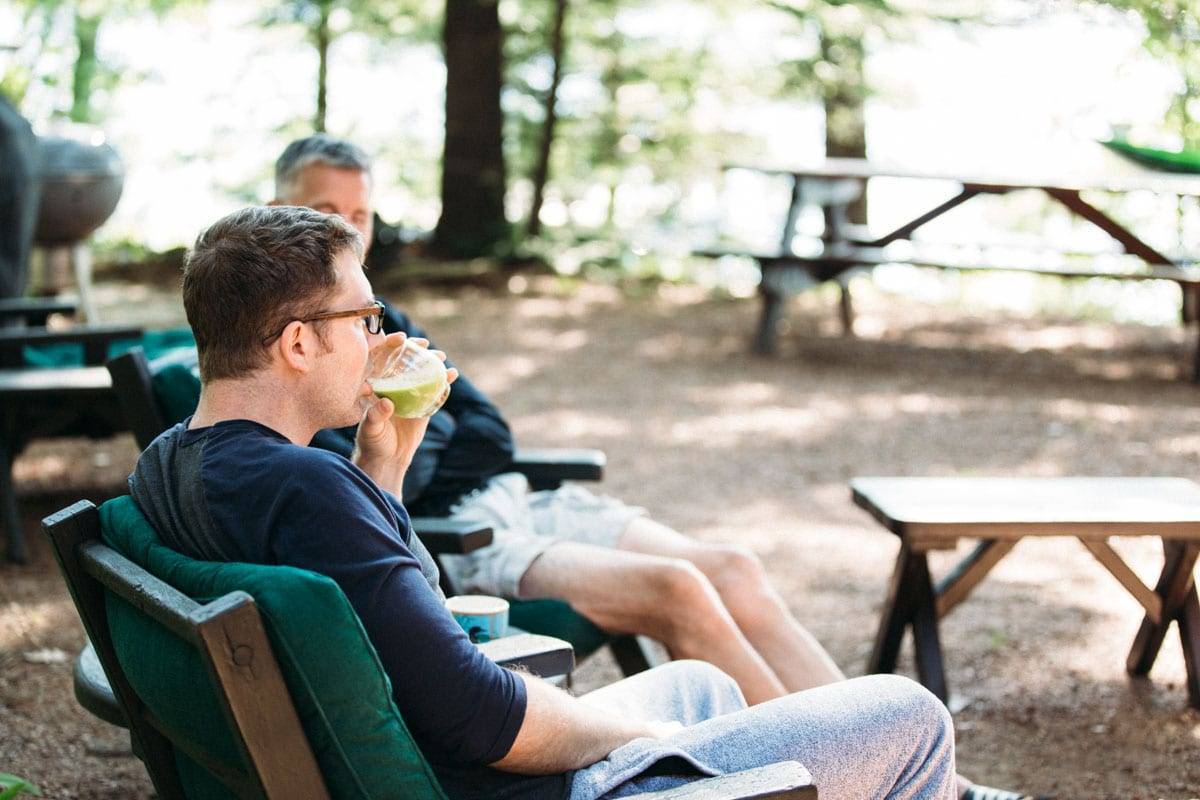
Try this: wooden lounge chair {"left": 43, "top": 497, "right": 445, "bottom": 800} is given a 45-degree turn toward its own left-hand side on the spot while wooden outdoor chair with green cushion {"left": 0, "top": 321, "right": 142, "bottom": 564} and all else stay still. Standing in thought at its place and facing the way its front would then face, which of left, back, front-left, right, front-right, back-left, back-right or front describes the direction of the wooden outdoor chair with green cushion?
front

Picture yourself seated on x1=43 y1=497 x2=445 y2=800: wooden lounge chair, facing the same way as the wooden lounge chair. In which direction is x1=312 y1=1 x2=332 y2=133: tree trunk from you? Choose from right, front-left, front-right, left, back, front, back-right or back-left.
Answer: front-left

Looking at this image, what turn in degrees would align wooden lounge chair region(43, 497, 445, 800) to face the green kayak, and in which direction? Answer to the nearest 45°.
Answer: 0° — it already faces it

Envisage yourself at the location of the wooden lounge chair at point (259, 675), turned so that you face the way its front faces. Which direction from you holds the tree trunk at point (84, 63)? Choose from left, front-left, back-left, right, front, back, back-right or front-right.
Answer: front-left

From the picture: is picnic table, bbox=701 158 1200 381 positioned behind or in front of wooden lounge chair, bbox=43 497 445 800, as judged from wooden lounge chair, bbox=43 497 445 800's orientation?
in front

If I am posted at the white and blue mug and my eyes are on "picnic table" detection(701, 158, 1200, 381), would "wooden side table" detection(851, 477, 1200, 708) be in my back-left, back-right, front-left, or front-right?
front-right

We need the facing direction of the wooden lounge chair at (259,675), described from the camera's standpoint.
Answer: facing away from the viewer and to the right of the viewer

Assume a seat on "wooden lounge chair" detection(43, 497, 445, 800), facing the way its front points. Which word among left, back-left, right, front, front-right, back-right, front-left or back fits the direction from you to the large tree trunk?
front-left
